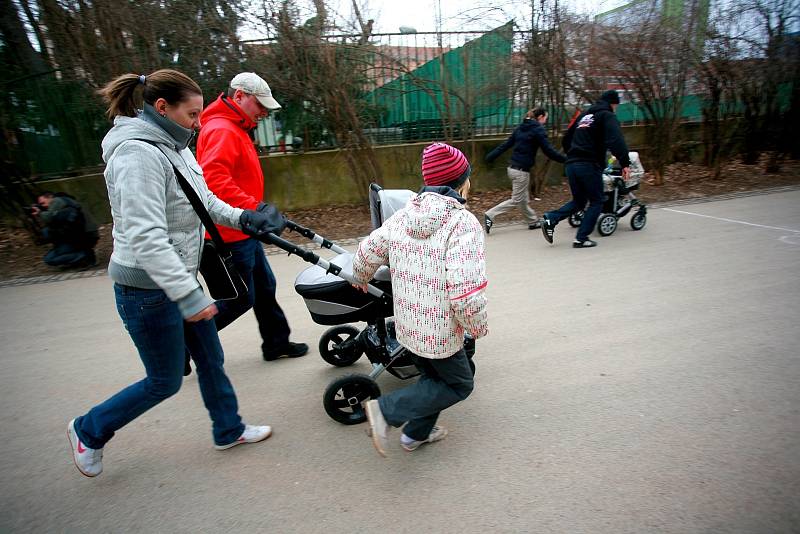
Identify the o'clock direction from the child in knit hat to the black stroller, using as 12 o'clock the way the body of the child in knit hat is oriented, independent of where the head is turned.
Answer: The black stroller is roughly at 9 o'clock from the child in knit hat.

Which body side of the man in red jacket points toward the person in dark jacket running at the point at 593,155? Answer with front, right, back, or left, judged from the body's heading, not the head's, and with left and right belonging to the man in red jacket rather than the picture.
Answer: front

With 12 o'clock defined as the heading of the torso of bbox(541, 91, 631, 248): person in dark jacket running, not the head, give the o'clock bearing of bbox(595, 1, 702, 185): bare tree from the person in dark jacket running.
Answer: The bare tree is roughly at 11 o'clock from the person in dark jacket running.

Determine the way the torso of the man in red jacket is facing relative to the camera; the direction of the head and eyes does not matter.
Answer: to the viewer's right

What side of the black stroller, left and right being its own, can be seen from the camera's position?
right

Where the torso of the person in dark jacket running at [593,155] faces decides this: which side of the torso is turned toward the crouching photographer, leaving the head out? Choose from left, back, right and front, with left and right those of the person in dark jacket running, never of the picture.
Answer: back

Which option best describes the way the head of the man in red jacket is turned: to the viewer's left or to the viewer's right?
to the viewer's right

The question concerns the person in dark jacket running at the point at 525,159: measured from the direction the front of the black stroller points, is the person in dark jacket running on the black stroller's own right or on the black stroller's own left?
on the black stroller's own left
